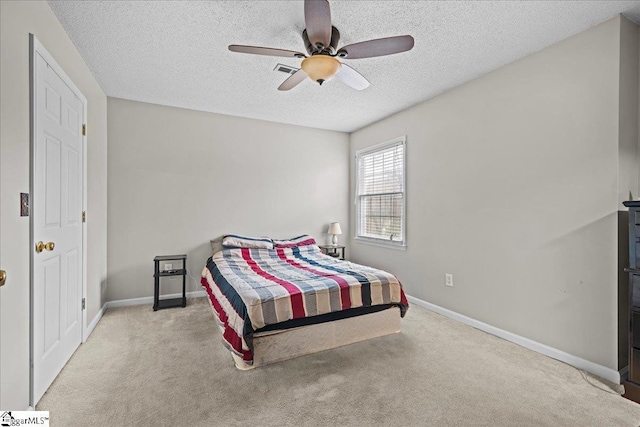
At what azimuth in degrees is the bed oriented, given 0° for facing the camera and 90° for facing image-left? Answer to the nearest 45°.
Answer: approximately 315°

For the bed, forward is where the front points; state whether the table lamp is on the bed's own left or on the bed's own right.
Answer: on the bed's own left

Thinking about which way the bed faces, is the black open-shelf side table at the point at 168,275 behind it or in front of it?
behind

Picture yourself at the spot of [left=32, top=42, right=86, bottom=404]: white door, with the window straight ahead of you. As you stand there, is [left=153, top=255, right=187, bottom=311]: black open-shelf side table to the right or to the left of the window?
left

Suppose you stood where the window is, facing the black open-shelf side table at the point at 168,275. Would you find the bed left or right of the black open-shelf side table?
left

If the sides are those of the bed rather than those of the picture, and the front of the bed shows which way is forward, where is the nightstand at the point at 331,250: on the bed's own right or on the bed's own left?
on the bed's own left

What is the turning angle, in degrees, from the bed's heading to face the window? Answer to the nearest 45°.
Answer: approximately 90° to its left
